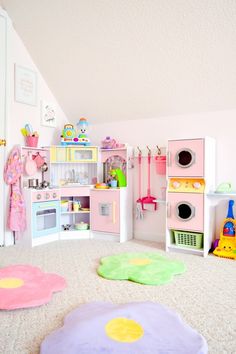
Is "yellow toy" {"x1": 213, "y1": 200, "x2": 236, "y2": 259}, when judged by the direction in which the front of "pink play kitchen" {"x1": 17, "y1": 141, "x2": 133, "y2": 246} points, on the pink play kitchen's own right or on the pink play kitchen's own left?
on the pink play kitchen's own left

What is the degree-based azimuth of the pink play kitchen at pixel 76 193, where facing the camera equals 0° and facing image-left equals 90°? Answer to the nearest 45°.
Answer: approximately 0°

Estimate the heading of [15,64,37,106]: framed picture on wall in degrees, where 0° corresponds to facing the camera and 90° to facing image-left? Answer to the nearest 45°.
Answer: approximately 315°

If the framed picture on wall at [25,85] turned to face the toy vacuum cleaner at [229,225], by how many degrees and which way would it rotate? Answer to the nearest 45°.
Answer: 0° — it already faces it

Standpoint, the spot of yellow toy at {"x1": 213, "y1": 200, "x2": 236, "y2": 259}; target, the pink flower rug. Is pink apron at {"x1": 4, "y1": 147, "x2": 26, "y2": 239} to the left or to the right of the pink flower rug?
right

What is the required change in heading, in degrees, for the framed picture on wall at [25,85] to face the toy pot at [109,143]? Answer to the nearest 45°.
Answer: approximately 45° to its left

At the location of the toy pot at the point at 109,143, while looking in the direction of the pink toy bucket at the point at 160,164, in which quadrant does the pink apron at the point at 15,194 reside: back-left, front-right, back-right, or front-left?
back-right

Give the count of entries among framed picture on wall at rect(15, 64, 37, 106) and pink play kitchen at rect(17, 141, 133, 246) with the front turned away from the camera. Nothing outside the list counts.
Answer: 0

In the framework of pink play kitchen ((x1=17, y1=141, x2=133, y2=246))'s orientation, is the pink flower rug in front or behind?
in front
